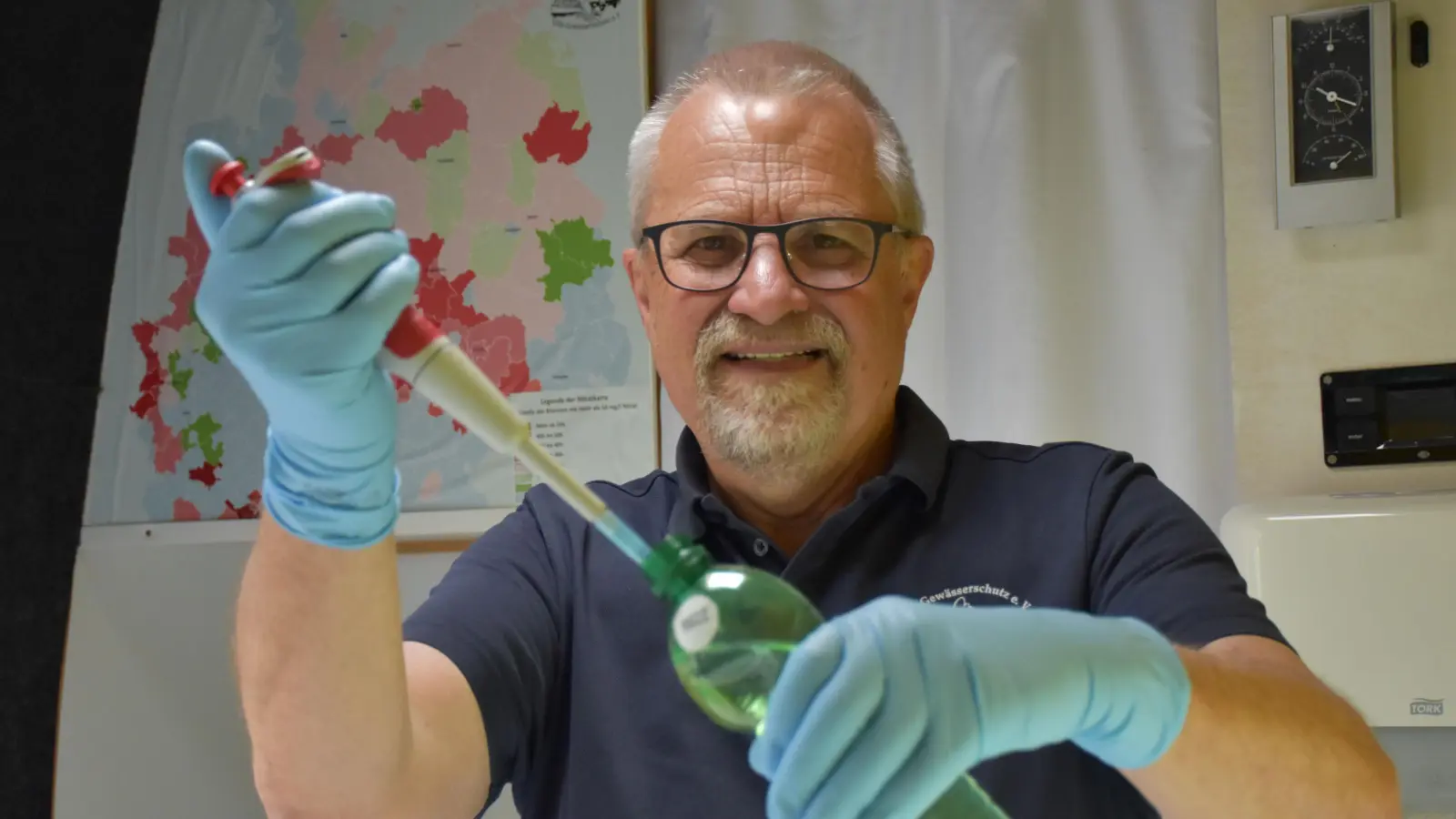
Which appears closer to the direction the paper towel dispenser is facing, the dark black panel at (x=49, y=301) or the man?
the man

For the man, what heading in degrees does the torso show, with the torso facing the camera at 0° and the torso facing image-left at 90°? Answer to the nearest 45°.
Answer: approximately 0°

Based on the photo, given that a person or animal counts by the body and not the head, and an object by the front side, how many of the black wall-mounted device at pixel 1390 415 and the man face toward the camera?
2

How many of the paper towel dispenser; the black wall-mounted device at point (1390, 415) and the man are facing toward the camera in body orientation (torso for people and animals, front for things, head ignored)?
3

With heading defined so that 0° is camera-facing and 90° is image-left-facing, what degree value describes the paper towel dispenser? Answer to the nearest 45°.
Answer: approximately 0°

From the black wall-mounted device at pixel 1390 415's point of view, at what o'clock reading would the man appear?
The man is roughly at 1 o'clock from the black wall-mounted device.
